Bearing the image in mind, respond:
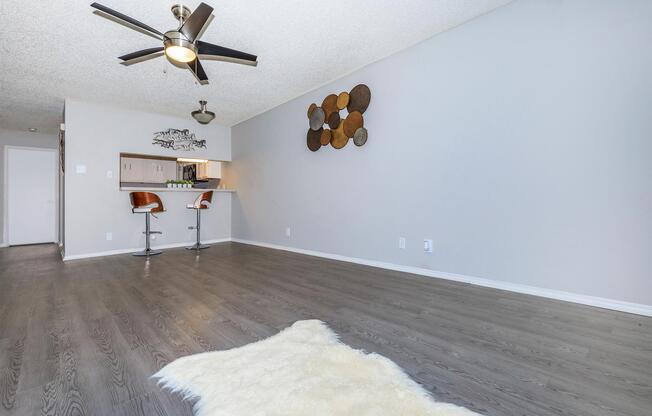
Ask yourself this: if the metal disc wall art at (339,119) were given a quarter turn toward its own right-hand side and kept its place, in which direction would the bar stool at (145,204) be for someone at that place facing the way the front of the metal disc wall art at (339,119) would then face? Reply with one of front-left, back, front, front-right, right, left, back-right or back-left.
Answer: front-left

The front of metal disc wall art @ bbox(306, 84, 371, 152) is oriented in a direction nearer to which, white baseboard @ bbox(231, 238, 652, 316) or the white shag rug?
the white shag rug

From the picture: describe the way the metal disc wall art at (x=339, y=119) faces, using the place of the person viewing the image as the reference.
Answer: facing the viewer and to the left of the viewer

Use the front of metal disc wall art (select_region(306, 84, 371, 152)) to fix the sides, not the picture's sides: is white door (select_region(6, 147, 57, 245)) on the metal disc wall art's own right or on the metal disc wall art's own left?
on the metal disc wall art's own right

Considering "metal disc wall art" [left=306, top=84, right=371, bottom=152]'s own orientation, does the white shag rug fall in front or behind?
in front

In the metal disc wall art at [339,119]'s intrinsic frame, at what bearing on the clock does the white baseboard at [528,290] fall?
The white baseboard is roughly at 9 o'clock from the metal disc wall art.
